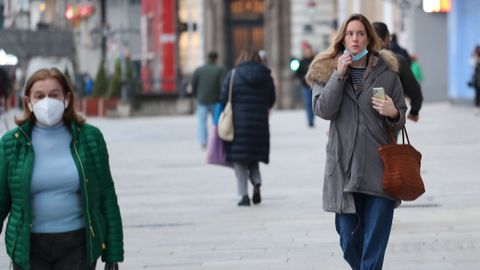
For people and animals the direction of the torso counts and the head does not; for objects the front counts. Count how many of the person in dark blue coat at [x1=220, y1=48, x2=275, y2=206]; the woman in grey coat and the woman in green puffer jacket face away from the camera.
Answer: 1

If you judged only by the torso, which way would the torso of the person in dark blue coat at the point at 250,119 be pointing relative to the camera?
away from the camera

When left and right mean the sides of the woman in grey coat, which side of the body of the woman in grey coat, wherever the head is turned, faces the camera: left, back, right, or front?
front

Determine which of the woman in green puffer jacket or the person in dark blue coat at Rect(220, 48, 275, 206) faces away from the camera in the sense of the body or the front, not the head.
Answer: the person in dark blue coat

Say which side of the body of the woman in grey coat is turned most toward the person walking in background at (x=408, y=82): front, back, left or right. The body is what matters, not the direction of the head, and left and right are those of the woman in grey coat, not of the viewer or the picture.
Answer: back

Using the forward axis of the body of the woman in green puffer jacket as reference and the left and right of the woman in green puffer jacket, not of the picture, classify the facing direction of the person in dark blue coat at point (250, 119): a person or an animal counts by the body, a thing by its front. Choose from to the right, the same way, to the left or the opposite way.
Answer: the opposite way

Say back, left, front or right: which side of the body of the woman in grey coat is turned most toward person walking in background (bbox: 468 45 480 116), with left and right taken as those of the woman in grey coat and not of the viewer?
back

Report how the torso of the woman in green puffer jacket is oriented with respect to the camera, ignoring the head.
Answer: toward the camera

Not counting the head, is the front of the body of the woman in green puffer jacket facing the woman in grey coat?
no

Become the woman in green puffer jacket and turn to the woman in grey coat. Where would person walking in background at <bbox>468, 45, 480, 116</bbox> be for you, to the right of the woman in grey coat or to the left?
left

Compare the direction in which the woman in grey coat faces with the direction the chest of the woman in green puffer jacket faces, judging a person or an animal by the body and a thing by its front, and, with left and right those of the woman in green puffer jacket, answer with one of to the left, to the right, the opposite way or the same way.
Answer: the same way

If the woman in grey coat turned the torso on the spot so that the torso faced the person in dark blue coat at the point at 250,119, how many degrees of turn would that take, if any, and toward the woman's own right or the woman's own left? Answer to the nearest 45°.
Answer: approximately 180°

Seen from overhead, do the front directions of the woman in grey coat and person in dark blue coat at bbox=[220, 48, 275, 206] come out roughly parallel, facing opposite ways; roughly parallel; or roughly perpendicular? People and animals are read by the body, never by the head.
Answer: roughly parallel, facing opposite ways

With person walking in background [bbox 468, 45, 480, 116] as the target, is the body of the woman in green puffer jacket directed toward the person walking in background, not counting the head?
no

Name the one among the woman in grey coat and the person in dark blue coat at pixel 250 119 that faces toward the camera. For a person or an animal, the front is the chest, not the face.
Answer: the woman in grey coat

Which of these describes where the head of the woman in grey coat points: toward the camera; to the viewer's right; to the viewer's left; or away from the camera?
toward the camera

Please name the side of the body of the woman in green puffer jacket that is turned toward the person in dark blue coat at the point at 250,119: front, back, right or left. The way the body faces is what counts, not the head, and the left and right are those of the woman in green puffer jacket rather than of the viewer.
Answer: back

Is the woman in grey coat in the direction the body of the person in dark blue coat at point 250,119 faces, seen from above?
no
